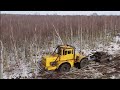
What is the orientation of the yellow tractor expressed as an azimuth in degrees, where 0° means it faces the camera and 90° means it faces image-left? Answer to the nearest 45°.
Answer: approximately 45°
